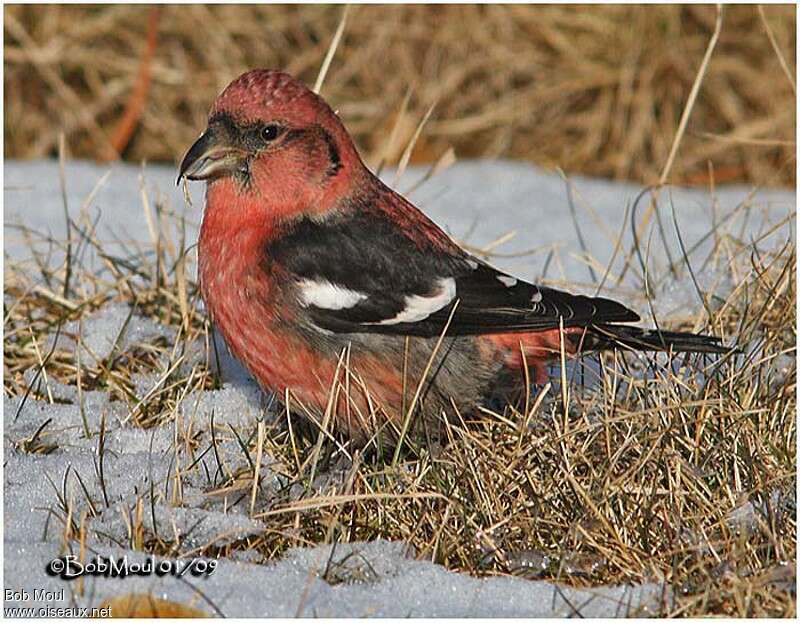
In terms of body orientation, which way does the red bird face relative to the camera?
to the viewer's left
